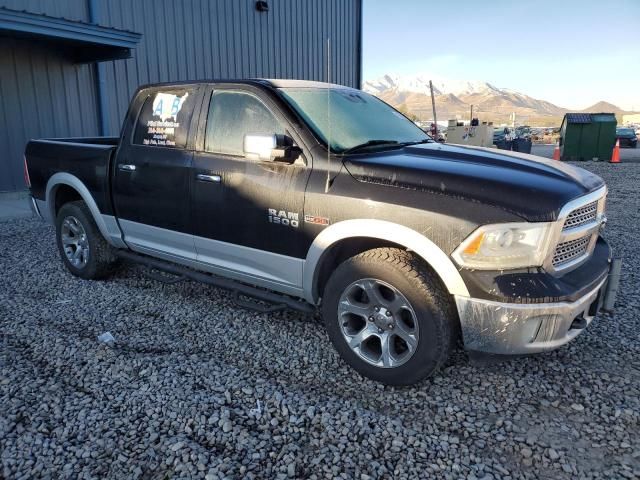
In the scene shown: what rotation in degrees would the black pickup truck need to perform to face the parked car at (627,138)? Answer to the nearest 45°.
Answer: approximately 90° to its left

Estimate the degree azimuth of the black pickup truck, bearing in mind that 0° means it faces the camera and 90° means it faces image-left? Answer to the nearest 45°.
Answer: approximately 315°

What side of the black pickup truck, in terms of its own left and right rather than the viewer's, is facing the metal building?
back

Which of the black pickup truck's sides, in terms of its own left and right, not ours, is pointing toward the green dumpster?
left
